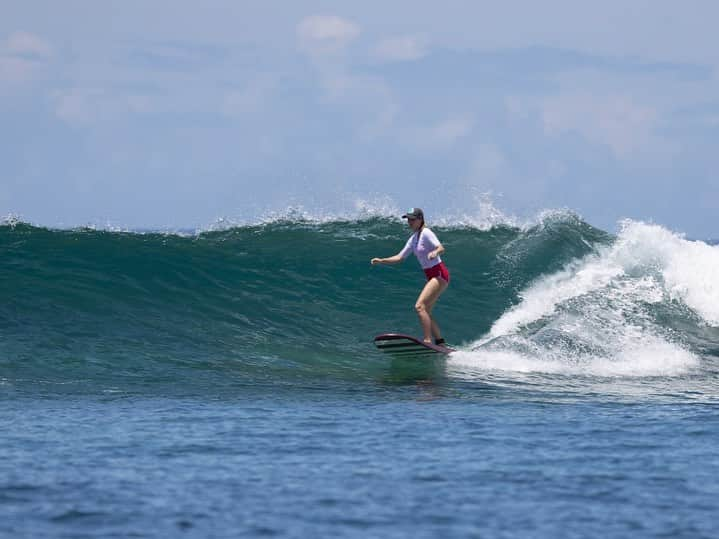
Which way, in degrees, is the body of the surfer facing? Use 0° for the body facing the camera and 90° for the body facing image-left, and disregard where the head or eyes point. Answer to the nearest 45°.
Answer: approximately 45°

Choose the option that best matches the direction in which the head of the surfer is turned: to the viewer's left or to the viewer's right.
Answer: to the viewer's left
